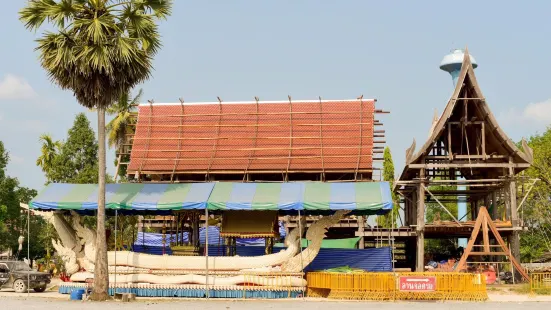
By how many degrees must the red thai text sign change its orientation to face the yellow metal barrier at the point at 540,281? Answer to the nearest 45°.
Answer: approximately 135° to its left

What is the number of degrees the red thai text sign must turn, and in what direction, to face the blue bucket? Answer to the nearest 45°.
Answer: approximately 90° to its right

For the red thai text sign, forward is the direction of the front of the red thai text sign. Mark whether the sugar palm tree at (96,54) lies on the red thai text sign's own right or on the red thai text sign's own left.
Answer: on the red thai text sign's own right

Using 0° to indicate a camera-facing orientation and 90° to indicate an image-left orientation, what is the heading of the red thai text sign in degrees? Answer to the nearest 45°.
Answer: approximately 0°

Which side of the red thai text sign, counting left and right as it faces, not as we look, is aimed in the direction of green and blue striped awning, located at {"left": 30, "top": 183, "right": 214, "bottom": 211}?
right

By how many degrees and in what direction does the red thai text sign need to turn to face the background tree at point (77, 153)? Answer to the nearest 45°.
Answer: approximately 135° to its right
